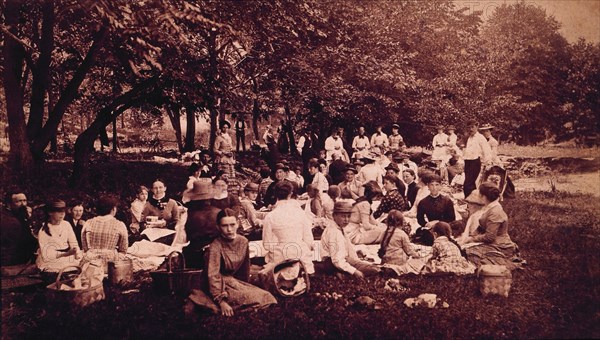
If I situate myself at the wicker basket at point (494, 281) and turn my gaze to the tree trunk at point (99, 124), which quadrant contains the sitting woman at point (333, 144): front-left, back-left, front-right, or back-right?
front-right

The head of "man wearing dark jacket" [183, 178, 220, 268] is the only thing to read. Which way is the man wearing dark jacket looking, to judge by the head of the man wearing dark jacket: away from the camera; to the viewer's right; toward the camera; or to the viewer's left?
away from the camera

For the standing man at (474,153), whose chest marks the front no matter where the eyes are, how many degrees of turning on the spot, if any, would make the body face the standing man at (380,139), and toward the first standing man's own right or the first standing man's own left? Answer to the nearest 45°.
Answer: approximately 45° to the first standing man's own right

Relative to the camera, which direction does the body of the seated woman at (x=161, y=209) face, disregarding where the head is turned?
toward the camera

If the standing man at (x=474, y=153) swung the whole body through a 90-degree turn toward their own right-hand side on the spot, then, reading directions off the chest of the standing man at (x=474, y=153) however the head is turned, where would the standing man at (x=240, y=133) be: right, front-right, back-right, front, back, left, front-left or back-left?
front-left

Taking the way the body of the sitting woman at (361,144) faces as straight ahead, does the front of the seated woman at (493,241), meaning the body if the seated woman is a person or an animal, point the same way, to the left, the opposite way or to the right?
to the right

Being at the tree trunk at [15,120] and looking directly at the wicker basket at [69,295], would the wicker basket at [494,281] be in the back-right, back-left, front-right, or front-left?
front-left

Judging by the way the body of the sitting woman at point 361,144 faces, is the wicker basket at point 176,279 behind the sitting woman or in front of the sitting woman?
in front
